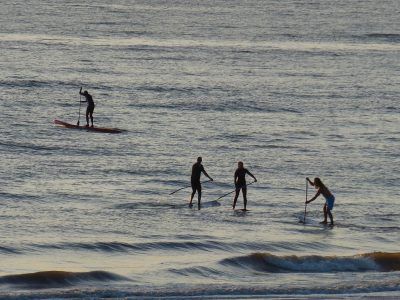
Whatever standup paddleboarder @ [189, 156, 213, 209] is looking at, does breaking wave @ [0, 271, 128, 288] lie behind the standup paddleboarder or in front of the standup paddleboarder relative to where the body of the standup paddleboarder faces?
behind

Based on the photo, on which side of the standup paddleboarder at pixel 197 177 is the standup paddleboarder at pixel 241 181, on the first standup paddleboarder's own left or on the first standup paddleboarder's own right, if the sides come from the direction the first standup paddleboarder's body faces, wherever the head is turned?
on the first standup paddleboarder's own right

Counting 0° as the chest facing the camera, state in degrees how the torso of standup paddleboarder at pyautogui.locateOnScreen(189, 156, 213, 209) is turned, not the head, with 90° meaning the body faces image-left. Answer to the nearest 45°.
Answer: approximately 225°
